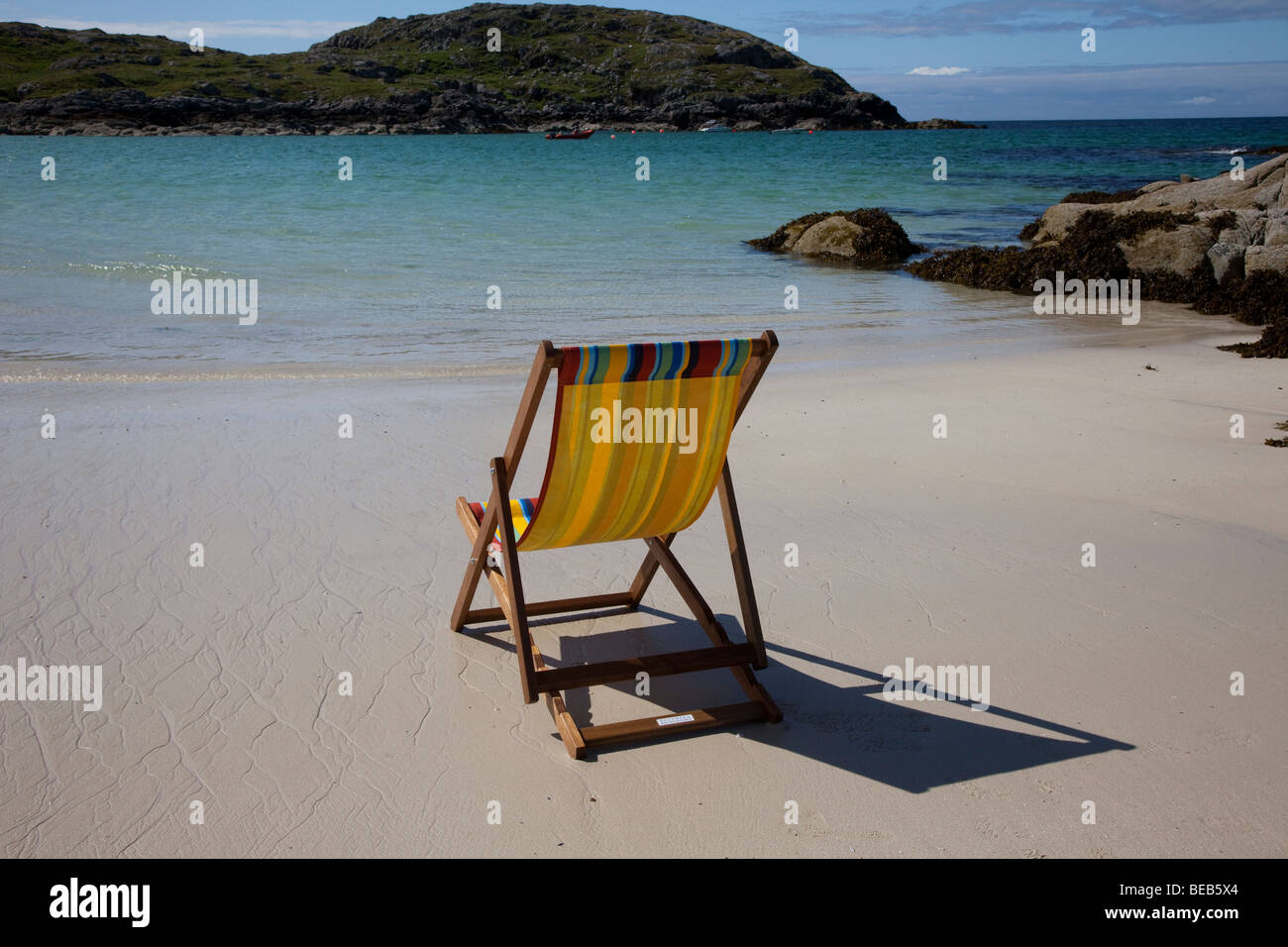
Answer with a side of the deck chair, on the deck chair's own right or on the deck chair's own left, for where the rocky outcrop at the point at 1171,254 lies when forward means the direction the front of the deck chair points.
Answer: on the deck chair's own right

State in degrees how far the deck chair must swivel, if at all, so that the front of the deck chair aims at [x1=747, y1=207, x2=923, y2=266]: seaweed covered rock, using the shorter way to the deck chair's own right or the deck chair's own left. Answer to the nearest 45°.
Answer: approximately 45° to the deck chair's own right

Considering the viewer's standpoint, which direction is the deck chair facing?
facing away from the viewer and to the left of the viewer
